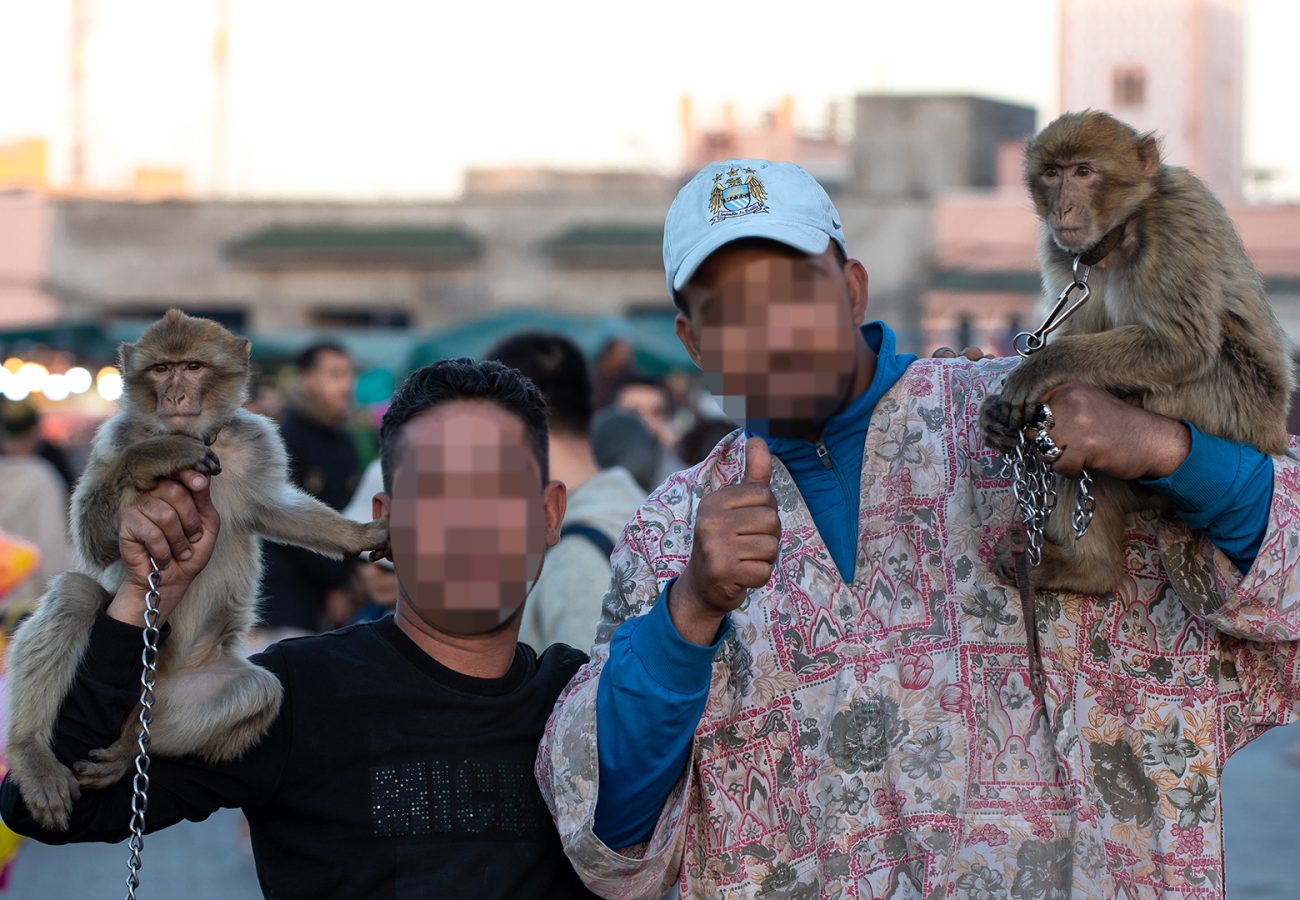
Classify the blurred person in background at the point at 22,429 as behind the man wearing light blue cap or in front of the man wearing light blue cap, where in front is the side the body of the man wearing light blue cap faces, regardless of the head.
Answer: behind

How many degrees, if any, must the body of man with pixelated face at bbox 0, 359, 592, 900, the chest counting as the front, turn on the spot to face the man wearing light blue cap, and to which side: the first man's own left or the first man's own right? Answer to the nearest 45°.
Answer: approximately 90° to the first man's own left

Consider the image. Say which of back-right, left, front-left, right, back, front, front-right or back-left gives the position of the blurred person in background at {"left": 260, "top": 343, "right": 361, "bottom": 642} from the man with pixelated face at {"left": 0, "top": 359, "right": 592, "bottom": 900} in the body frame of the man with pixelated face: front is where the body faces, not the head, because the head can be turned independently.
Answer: back

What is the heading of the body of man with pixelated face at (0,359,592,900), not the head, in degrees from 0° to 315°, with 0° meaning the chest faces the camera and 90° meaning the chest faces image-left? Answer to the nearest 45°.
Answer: approximately 0°

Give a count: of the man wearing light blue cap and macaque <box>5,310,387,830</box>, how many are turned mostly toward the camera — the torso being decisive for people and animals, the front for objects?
2

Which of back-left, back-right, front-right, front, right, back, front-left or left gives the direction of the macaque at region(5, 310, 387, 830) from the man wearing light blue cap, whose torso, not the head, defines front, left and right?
right

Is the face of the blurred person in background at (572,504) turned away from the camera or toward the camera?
away from the camera

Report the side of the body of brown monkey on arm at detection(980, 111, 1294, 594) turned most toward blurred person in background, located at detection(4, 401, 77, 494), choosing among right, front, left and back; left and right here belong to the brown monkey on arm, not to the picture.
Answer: right

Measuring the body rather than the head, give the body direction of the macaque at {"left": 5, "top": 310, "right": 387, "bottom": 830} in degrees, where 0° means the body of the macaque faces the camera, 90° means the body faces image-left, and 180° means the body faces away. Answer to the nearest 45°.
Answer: approximately 0°

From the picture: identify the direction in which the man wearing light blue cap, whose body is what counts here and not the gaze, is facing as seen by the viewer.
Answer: toward the camera

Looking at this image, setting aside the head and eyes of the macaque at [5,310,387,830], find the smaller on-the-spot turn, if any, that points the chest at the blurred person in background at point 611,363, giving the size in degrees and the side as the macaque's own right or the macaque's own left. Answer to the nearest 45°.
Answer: approximately 180°
